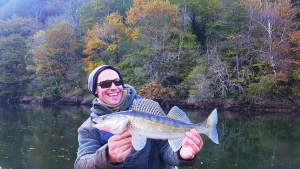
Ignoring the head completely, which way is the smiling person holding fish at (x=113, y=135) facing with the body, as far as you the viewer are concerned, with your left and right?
facing the viewer and to the right of the viewer

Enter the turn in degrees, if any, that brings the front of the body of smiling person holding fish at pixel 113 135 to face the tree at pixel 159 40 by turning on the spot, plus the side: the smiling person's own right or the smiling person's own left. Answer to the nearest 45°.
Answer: approximately 135° to the smiling person's own left

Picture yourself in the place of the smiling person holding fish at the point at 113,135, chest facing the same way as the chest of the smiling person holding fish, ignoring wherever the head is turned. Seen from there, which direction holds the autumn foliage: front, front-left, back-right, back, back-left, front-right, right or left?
back-left

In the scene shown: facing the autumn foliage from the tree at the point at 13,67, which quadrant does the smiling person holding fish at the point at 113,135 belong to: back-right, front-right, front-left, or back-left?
front-right

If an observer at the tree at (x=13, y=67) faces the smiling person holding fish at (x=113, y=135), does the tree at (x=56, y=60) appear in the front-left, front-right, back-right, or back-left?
front-left

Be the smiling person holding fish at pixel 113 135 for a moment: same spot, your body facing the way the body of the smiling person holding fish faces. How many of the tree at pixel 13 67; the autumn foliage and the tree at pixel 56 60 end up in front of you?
0

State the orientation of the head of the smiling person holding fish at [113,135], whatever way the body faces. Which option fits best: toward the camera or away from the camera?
toward the camera

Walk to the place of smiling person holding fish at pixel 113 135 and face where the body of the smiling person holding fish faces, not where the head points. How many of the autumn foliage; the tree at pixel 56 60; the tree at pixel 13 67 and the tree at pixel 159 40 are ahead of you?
0

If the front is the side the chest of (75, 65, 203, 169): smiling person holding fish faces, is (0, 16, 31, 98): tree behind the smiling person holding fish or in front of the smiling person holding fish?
behind

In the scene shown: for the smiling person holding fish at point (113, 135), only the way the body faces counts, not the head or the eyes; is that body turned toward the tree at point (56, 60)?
no
